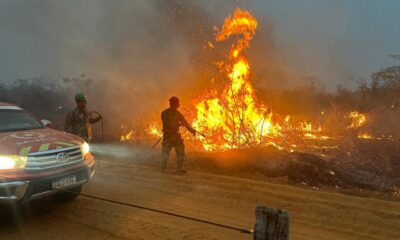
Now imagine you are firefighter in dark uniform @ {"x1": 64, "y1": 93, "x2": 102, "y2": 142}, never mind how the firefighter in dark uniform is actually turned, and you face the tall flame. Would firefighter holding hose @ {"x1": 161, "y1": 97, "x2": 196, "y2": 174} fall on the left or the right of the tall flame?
right

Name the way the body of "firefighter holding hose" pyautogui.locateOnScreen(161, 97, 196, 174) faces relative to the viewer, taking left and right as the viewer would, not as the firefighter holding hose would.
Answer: facing away from the viewer and to the right of the viewer

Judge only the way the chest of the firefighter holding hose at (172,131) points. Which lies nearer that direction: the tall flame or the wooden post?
the tall flame

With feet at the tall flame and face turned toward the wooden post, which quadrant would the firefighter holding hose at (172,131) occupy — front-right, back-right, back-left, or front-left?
front-right

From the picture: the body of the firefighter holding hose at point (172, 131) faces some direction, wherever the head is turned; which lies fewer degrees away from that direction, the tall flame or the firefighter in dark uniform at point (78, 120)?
the tall flame

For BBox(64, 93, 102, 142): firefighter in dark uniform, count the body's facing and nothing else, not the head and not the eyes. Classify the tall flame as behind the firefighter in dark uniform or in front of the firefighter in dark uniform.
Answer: in front

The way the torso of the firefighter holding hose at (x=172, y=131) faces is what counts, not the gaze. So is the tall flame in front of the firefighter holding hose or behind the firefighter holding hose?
in front

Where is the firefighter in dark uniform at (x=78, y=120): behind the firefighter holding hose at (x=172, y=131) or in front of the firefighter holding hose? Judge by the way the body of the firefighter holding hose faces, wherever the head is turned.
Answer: behind

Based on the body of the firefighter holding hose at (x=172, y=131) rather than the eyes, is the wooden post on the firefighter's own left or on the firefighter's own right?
on the firefighter's own right
